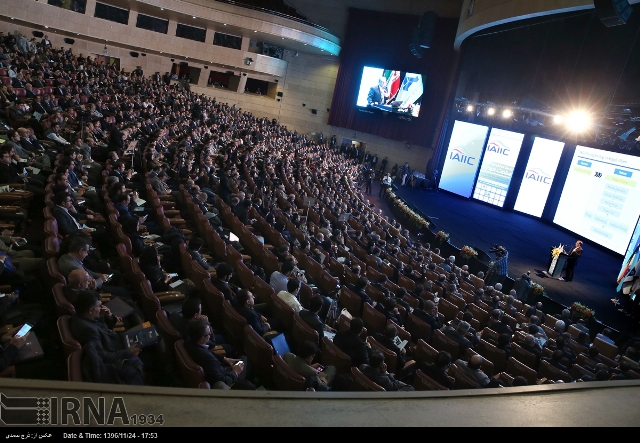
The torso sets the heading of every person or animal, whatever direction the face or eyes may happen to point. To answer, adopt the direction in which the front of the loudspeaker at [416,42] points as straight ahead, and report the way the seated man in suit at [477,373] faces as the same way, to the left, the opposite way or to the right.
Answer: the opposite way

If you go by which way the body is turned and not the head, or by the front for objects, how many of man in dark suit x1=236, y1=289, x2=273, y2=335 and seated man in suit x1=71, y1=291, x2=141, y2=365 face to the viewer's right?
2

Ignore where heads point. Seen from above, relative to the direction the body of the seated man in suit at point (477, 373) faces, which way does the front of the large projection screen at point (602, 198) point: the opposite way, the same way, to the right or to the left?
the opposite way

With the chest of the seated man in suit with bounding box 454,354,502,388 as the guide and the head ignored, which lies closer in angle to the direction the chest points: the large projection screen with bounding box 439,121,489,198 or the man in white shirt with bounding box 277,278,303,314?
the large projection screen

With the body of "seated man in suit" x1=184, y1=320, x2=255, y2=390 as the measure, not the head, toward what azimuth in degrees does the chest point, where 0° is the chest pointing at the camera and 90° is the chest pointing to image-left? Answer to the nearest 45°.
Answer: approximately 270°

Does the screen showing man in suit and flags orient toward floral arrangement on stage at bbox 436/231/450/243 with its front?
yes

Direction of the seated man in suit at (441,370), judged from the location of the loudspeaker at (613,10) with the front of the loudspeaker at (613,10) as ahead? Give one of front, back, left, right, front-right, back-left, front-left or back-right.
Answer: front-left

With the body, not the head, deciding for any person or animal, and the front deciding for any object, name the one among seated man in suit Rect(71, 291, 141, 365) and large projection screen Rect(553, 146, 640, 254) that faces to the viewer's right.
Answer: the seated man in suit

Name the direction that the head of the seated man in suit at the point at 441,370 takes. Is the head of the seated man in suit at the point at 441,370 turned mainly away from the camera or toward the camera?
away from the camera
